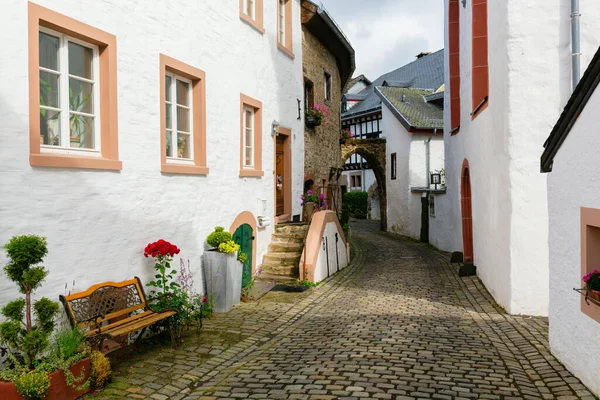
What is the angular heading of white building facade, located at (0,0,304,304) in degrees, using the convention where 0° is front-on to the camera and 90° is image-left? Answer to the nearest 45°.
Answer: approximately 315°

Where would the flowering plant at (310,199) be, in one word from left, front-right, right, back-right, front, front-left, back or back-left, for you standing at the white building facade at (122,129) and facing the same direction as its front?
left

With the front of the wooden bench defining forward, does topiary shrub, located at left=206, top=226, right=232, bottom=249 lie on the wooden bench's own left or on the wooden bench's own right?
on the wooden bench's own left

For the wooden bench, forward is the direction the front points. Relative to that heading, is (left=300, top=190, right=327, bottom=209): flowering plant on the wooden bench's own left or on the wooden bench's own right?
on the wooden bench's own left

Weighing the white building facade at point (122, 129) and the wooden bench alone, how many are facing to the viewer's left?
0

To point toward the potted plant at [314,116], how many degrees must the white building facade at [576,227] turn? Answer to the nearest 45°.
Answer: approximately 90° to its right

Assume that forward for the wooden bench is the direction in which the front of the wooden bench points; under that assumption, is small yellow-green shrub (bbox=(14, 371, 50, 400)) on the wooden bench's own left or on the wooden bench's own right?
on the wooden bench's own right

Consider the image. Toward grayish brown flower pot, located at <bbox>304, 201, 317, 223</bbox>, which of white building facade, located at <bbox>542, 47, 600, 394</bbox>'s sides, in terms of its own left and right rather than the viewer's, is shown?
right

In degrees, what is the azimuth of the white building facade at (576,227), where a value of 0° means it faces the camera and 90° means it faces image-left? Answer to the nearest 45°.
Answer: approximately 45°

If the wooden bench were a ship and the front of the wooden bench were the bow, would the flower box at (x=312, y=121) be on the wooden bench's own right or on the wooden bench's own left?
on the wooden bench's own left

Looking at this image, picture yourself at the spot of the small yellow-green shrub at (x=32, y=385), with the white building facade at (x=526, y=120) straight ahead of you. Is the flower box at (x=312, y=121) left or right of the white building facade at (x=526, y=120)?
left

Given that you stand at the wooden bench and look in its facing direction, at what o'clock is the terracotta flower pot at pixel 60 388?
The terracotta flower pot is roughly at 2 o'clock from the wooden bench.

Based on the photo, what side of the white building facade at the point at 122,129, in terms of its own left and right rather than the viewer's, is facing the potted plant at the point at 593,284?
front

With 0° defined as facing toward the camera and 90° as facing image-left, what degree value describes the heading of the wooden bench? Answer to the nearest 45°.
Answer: approximately 315°

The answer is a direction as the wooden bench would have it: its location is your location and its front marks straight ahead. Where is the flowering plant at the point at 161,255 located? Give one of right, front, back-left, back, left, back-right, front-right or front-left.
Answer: left
